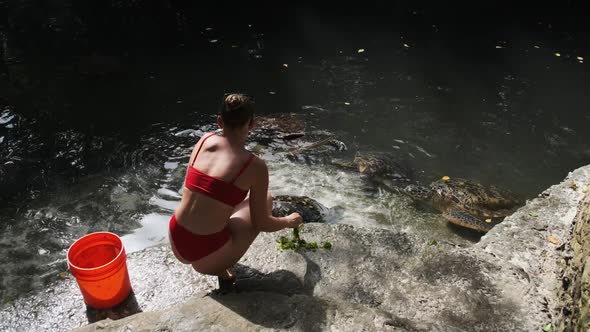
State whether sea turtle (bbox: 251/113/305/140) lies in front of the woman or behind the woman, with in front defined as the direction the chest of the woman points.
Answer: in front

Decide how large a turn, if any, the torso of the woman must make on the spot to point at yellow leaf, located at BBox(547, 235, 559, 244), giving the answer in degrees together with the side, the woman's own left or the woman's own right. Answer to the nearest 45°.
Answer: approximately 45° to the woman's own right

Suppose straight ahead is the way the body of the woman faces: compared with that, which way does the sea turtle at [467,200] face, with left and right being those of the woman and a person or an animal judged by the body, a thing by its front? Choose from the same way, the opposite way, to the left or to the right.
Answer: to the left

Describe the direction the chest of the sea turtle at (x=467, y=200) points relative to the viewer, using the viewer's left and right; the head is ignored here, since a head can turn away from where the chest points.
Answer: facing to the left of the viewer

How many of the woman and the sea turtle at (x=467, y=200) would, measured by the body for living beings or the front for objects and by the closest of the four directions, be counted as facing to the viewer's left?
1

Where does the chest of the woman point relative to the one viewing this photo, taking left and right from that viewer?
facing away from the viewer and to the right of the viewer

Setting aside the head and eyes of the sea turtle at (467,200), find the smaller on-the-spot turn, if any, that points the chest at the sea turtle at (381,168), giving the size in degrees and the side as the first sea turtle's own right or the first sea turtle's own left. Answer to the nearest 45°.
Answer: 0° — it already faces it

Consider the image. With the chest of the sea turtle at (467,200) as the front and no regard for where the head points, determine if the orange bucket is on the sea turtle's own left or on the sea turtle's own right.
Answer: on the sea turtle's own left

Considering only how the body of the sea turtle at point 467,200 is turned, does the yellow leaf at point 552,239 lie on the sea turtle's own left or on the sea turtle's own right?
on the sea turtle's own left
